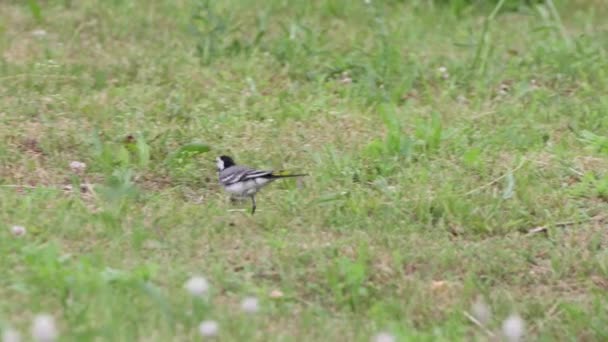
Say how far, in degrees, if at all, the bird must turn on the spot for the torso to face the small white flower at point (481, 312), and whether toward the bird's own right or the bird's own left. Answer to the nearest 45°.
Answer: approximately 135° to the bird's own left

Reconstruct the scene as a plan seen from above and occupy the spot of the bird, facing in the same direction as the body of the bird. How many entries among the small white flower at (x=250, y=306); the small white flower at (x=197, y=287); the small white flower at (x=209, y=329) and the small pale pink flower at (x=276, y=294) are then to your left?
4

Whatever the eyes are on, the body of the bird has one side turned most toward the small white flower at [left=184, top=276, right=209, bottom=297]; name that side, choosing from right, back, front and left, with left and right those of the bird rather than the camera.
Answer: left

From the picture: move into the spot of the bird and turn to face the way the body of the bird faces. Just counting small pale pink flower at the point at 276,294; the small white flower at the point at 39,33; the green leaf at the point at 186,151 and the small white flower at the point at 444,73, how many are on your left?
1

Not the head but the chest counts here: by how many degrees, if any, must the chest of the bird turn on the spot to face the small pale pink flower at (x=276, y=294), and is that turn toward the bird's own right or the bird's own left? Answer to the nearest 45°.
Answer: approximately 90° to the bird's own left

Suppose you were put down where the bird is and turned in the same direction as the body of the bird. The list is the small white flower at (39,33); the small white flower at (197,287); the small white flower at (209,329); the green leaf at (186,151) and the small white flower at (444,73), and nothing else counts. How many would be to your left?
2

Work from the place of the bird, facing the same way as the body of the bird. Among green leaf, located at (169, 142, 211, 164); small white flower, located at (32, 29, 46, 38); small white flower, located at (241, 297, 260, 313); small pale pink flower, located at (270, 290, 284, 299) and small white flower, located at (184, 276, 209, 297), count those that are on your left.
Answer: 3

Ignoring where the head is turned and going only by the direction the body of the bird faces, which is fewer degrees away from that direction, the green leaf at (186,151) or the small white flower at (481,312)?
the green leaf

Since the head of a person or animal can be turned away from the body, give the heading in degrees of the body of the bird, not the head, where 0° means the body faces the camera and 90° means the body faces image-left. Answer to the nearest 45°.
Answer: approximately 90°

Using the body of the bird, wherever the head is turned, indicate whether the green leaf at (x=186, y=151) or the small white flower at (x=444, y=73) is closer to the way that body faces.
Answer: the green leaf
